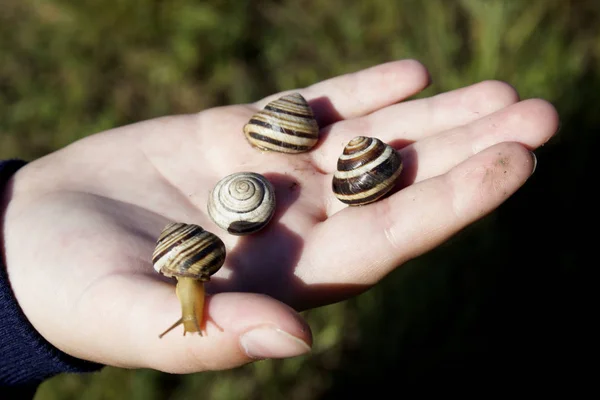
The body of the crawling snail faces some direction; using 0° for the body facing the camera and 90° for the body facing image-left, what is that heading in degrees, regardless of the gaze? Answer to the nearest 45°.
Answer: approximately 0°
